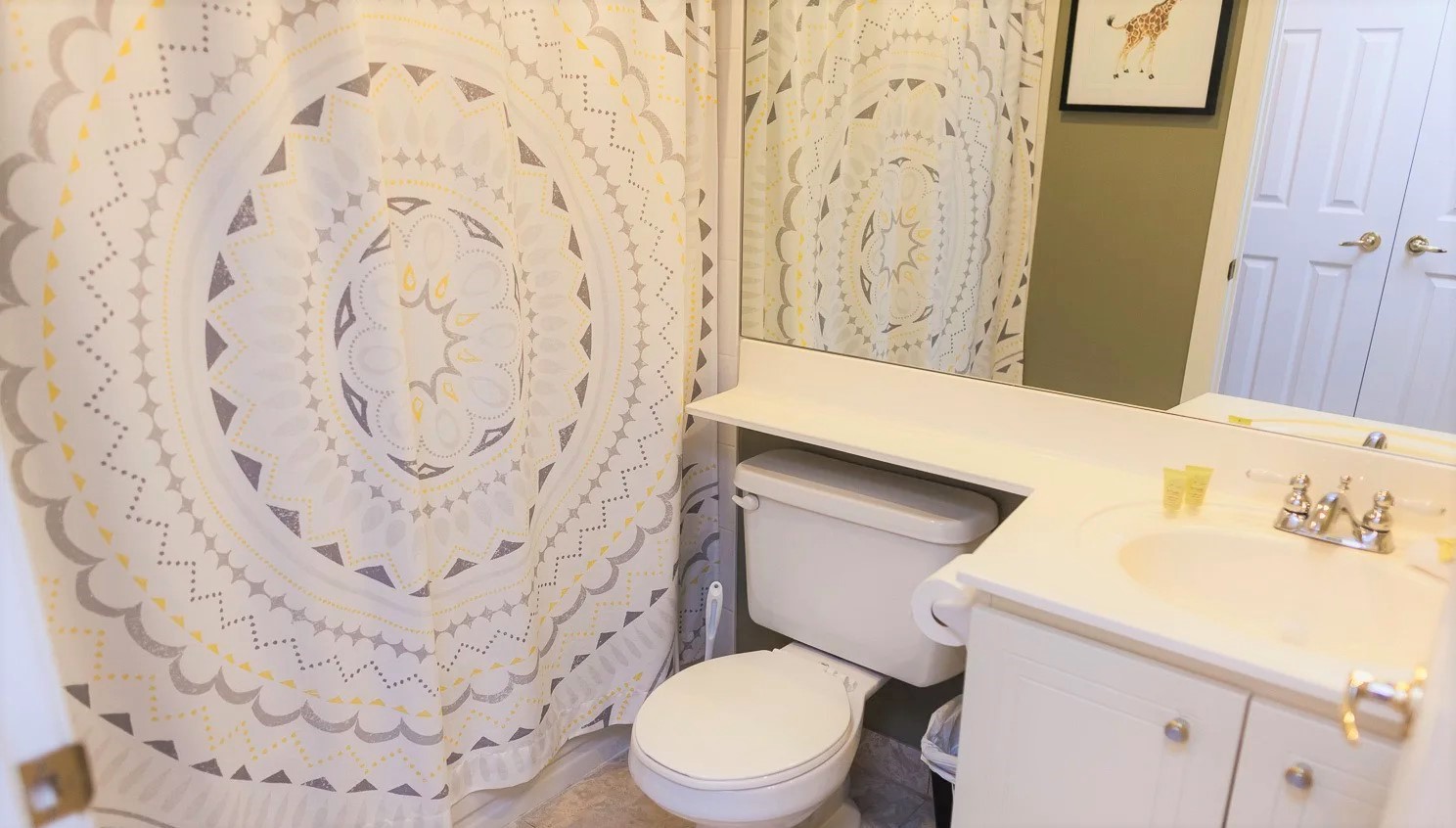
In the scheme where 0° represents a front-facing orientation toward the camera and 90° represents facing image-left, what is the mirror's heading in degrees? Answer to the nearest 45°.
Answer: approximately 45°

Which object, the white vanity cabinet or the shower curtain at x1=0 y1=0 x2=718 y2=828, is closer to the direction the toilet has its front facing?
the shower curtain

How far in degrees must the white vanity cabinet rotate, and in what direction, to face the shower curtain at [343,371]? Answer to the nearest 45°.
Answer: approximately 45° to its right

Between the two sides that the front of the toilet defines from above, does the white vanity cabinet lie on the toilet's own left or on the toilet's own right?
on the toilet's own left
